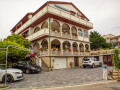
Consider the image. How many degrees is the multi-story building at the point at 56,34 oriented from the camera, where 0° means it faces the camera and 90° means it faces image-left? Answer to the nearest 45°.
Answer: approximately 315°

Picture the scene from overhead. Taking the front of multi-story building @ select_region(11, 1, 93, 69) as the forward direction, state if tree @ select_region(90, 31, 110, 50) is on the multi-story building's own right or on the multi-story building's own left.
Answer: on the multi-story building's own left
